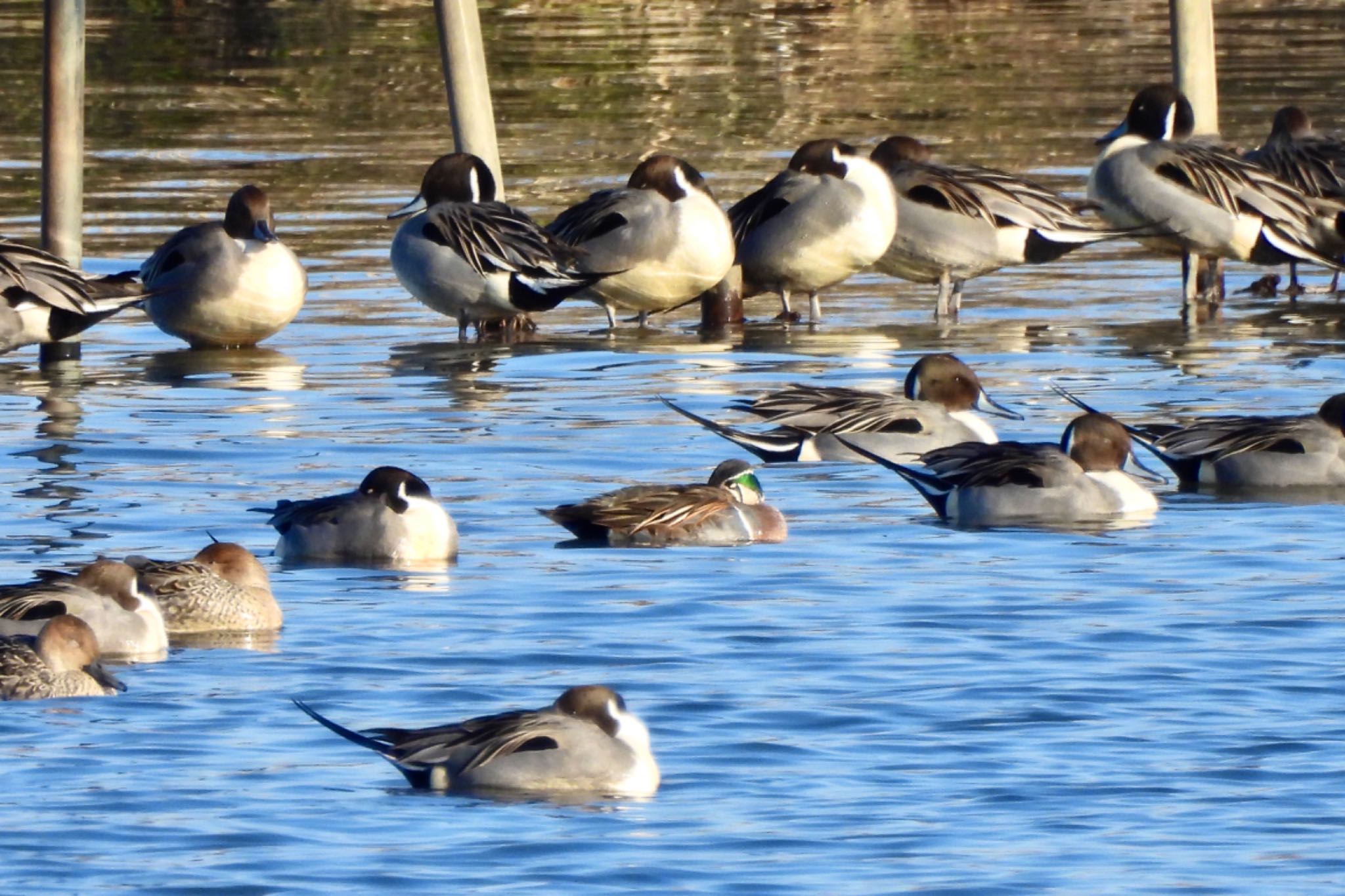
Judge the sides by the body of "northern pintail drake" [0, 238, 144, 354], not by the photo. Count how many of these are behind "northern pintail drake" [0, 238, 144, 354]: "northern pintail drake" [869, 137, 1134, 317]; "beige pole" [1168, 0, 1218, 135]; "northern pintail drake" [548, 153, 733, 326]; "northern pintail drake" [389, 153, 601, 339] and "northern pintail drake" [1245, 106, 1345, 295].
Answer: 5

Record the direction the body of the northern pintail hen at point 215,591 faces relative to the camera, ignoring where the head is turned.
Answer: to the viewer's right

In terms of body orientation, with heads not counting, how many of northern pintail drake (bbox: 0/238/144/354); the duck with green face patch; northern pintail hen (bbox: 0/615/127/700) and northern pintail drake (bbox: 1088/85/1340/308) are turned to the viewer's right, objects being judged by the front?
2

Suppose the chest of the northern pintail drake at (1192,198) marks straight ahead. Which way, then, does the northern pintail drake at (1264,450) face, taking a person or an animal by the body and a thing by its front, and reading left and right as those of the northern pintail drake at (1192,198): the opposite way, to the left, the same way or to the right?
the opposite way

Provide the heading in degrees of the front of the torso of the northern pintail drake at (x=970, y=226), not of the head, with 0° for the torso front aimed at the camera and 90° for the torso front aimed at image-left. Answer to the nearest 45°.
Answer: approximately 90°

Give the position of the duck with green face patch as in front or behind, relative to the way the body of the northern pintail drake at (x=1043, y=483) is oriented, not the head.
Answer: behind

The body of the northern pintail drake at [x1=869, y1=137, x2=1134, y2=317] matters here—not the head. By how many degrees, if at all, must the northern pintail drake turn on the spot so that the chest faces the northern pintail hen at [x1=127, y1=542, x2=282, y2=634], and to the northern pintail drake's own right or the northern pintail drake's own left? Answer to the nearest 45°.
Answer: approximately 90° to the northern pintail drake's own left

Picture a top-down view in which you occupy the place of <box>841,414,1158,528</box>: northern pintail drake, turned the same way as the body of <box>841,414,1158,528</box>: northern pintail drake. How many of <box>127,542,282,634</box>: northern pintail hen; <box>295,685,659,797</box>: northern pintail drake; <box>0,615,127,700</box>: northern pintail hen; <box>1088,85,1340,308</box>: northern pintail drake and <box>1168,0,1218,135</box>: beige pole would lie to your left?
2

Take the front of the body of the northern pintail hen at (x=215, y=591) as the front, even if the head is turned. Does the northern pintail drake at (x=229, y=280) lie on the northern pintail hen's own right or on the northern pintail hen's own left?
on the northern pintail hen's own left

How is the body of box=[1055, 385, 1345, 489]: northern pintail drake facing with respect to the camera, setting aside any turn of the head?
to the viewer's right

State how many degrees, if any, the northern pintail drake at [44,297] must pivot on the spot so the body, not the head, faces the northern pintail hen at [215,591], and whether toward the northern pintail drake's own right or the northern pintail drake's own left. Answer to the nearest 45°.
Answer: approximately 90° to the northern pintail drake's own left

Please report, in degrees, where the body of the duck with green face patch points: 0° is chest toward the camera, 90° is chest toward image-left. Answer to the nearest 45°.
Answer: approximately 270°

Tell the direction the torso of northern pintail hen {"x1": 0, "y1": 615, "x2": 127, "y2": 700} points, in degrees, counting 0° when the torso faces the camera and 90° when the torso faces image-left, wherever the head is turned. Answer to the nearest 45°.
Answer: approximately 270°

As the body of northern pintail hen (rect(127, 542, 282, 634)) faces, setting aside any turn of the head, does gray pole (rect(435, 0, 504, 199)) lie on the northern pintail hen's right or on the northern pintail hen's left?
on the northern pintail hen's left

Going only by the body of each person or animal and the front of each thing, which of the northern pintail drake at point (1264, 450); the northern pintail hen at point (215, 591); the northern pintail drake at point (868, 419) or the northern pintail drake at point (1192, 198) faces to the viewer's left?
the northern pintail drake at point (1192, 198)
